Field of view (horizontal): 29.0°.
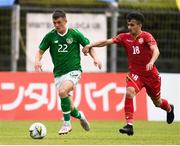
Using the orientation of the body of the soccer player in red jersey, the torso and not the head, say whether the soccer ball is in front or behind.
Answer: in front

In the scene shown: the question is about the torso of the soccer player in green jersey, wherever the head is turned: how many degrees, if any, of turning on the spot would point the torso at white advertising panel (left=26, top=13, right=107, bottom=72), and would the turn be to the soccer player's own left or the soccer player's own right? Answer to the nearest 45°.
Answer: approximately 135° to the soccer player's own right

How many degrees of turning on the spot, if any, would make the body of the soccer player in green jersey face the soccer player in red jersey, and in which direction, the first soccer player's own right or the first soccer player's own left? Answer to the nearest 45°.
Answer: approximately 135° to the first soccer player's own left

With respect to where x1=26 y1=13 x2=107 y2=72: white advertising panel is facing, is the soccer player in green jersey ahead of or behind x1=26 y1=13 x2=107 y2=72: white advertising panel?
ahead

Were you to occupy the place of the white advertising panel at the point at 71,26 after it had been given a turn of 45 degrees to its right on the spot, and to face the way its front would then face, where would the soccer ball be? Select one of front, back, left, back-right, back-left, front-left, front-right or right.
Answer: front-left

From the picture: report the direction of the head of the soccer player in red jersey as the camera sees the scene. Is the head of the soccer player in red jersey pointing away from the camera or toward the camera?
toward the camera

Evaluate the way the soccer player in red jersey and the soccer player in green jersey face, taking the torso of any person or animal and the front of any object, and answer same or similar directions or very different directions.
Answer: same or similar directions

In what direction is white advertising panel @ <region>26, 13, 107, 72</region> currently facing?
toward the camera

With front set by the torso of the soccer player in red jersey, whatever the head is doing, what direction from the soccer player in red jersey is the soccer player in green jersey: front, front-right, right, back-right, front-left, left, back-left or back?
front-right

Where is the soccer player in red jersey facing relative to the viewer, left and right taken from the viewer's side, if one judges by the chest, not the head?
facing the viewer and to the left of the viewer

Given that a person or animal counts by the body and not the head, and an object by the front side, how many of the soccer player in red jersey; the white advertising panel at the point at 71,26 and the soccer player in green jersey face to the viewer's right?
0

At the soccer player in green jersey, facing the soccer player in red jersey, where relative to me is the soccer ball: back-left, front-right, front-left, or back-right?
back-right

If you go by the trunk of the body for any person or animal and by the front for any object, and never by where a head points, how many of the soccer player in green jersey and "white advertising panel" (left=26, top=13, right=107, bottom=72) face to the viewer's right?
0
